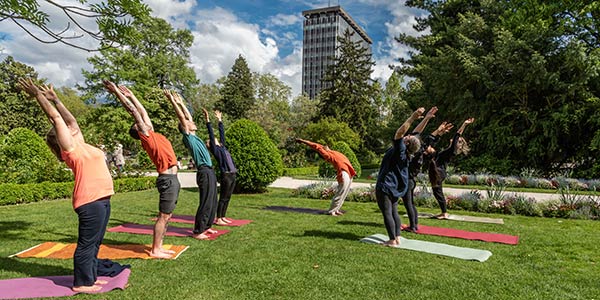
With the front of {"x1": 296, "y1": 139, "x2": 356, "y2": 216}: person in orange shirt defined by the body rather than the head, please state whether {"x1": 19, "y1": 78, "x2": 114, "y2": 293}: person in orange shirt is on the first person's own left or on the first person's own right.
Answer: on the first person's own right

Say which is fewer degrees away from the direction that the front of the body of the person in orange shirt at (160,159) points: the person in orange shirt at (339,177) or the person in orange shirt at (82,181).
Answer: the person in orange shirt at (339,177)

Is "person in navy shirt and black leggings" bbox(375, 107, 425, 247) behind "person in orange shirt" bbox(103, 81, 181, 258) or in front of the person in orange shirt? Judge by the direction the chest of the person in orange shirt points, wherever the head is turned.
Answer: in front

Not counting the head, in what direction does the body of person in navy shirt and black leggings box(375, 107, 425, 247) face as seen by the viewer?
to the viewer's left

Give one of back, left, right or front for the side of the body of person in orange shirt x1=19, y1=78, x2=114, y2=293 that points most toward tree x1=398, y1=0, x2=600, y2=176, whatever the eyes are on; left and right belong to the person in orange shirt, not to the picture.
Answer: front

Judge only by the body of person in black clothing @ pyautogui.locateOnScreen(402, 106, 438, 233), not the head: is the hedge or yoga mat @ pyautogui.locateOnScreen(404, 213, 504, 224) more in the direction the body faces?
the hedge

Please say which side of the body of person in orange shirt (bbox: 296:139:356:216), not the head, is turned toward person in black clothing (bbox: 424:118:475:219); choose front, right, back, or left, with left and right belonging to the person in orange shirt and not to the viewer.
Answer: front

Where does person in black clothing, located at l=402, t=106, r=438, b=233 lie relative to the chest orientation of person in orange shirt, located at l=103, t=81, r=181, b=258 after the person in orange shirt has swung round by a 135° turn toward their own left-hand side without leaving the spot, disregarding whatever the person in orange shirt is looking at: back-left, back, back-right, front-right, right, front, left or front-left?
back-right

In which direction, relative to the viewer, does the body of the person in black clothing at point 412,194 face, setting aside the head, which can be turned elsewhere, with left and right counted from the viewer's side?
facing to the left of the viewer
